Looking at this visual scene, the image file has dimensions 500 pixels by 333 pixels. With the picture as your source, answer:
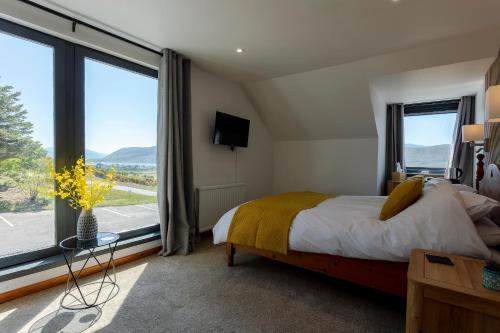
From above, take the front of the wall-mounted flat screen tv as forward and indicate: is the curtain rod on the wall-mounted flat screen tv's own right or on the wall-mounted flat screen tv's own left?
on the wall-mounted flat screen tv's own right

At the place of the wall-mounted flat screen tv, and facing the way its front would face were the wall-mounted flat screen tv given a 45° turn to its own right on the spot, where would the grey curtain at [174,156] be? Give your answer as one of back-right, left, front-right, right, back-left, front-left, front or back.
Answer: front-right

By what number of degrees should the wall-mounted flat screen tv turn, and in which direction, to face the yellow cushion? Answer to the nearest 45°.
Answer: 0° — it already faces it

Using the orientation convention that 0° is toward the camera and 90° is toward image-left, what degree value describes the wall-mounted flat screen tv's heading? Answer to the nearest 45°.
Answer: approximately 315°

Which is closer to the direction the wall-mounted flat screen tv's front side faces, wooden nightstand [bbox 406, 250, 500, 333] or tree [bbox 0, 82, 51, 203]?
the wooden nightstand

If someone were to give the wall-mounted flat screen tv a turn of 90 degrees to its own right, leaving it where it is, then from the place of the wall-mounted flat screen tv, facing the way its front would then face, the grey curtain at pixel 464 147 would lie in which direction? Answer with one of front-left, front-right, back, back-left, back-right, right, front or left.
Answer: back-left

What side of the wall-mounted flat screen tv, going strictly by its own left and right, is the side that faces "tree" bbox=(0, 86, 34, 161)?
right

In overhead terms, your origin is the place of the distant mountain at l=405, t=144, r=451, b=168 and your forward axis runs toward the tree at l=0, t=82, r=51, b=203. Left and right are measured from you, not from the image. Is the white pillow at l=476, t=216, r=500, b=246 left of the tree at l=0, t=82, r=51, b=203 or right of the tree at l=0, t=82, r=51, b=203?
left

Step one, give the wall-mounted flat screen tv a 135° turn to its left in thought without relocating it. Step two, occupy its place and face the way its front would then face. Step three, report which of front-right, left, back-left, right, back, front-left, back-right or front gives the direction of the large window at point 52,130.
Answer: back-left
